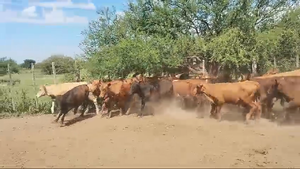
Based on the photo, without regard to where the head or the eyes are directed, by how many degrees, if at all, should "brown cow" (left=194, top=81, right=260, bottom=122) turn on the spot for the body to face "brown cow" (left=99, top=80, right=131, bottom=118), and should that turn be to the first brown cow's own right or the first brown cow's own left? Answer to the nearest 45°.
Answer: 0° — it already faces it

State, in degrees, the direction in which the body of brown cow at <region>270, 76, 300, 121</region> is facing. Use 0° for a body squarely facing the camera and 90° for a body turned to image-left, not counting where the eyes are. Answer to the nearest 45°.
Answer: approximately 90°

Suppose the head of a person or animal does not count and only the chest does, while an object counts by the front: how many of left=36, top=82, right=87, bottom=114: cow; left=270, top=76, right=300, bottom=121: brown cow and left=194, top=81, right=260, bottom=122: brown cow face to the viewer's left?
3

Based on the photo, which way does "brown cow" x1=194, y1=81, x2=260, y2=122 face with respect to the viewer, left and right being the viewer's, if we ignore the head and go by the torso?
facing to the left of the viewer

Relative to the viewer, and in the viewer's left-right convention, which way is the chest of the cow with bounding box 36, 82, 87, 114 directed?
facing to the left of the viewer

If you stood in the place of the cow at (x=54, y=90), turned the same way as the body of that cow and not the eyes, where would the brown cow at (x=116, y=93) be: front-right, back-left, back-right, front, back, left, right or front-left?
back-left

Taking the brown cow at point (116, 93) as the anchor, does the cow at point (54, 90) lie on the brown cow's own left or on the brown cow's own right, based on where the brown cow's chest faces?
on the brown cow's own right

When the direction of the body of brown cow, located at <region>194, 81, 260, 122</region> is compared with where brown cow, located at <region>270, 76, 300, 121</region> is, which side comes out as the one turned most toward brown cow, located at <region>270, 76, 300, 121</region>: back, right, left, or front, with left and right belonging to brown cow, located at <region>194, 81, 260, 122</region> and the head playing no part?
back

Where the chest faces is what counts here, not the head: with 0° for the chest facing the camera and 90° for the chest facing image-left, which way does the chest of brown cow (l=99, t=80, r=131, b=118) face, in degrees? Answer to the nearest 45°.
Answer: approximately 45°

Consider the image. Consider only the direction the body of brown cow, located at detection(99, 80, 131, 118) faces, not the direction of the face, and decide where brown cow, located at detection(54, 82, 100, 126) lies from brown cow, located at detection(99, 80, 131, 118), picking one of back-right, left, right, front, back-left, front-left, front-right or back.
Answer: front-right

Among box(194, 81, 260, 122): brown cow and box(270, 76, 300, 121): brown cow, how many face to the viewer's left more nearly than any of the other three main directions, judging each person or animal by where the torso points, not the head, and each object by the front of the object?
2
